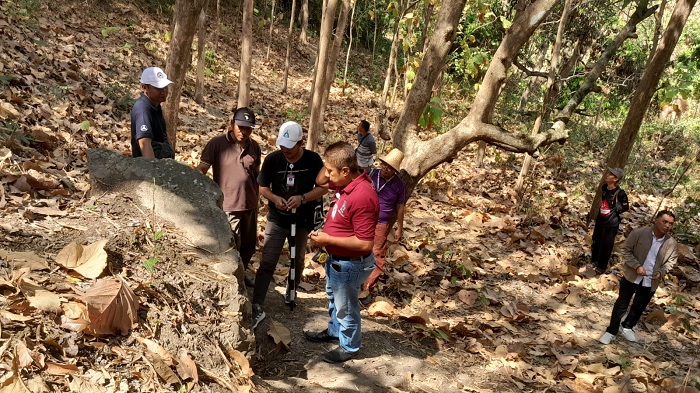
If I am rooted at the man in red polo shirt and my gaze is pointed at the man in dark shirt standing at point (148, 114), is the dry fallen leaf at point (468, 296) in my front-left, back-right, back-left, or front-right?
back-right

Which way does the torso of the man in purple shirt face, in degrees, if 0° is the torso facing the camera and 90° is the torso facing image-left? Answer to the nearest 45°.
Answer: approximately 45°

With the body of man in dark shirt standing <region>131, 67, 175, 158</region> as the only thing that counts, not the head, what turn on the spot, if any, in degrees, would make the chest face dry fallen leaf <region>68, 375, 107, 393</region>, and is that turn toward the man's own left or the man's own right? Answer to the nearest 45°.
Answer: approximately 45° to the man's own right

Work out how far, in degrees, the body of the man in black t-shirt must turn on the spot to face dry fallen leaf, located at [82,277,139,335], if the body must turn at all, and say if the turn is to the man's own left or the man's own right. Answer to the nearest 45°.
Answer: approximately 45° to the man's own right

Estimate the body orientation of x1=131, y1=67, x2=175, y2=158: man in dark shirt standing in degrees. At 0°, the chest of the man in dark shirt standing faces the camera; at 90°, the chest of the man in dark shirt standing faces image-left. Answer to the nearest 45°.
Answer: approximately 315°

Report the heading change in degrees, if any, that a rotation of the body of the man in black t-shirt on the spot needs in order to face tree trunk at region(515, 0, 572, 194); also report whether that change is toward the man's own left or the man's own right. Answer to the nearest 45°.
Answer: approximately 135° to the man's own left

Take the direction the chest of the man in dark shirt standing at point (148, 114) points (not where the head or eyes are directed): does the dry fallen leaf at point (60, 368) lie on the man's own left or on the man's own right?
on the man's own right

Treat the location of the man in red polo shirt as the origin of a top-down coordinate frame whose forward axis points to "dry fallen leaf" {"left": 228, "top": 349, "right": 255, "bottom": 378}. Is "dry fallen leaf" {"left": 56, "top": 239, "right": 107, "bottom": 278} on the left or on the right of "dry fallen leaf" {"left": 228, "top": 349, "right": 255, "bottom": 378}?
right

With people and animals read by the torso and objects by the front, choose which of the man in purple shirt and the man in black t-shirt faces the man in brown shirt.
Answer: the man in purple shirt

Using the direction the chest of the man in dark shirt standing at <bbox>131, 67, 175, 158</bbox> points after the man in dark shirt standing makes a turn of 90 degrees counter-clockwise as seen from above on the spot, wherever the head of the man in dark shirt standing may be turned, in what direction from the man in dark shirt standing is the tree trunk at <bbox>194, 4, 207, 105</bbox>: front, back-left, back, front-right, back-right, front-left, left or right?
front-left

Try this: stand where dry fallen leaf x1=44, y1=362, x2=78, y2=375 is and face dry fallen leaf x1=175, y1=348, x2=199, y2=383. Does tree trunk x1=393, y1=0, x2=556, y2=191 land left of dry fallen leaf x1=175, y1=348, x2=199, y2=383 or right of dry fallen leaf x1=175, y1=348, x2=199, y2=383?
left

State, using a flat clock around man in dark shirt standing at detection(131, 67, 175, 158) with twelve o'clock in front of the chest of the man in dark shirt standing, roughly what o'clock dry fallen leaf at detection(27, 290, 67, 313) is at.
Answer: The dry fallen leaf is roughly at 2 o'clock from the man in dark shirt standing.
